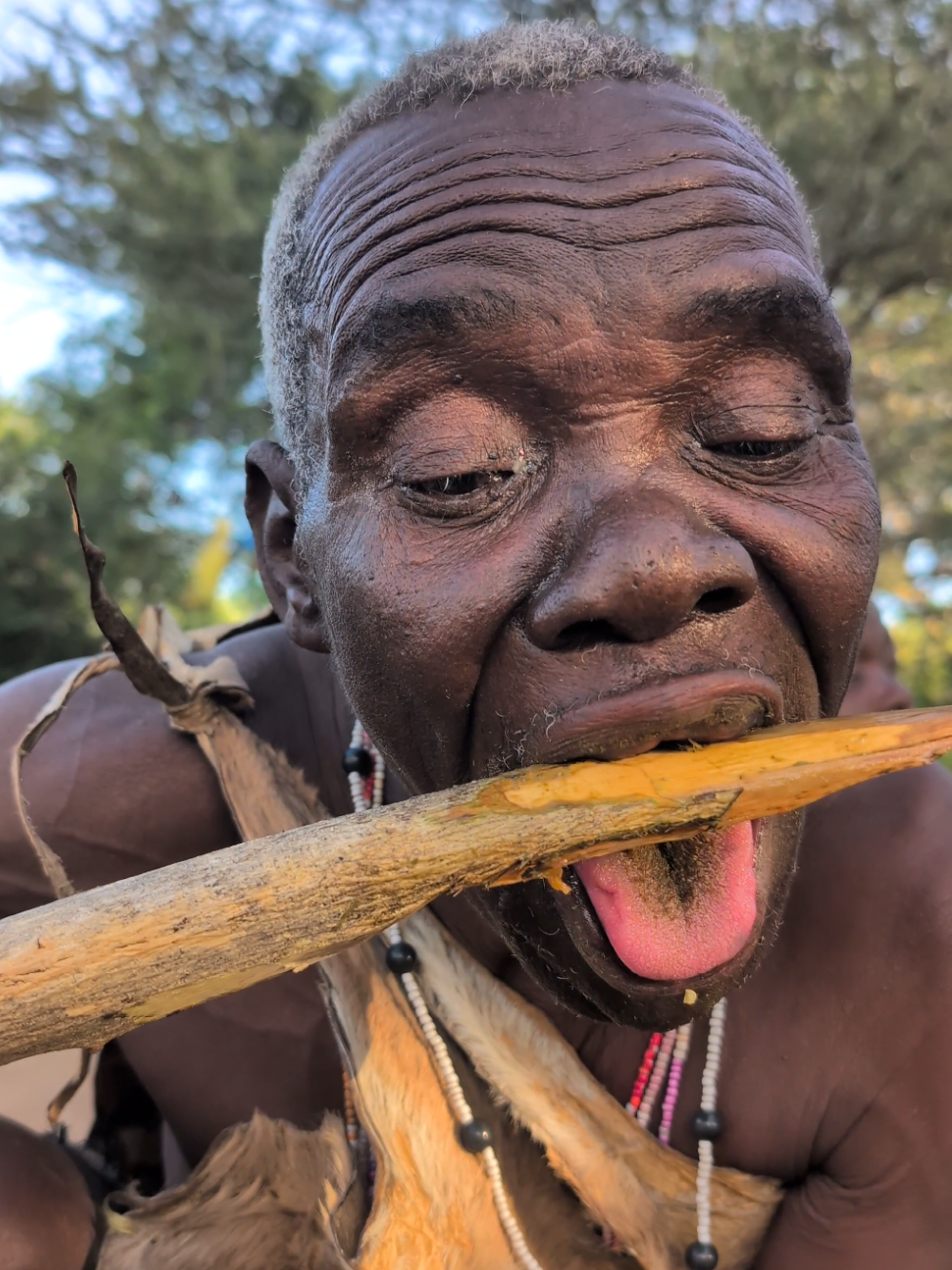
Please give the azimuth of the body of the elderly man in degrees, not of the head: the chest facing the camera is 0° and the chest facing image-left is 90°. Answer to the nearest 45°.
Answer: approximately 0°

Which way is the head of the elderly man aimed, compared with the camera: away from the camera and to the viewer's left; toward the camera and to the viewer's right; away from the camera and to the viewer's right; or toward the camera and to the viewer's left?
toward the camera and to the viewer's right
